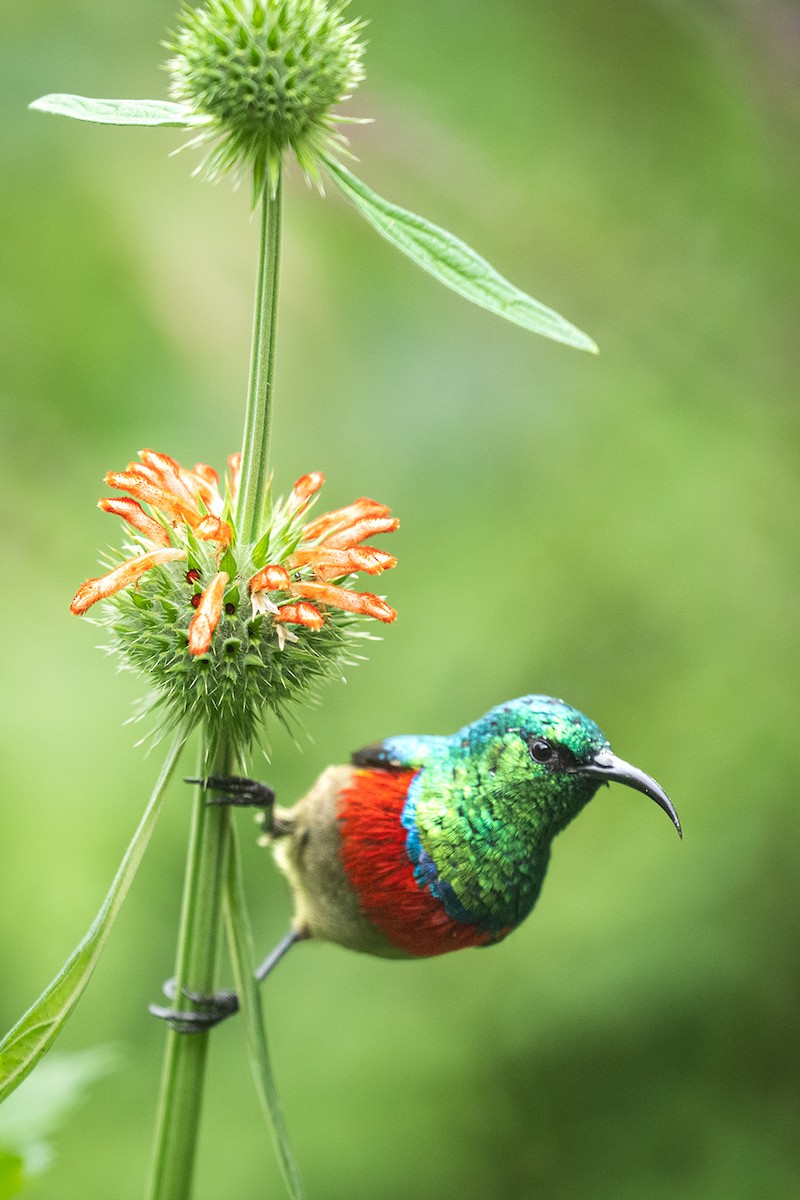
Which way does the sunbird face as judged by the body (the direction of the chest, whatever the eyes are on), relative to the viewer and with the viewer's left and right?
facing the viewer and to the right of the viewer
